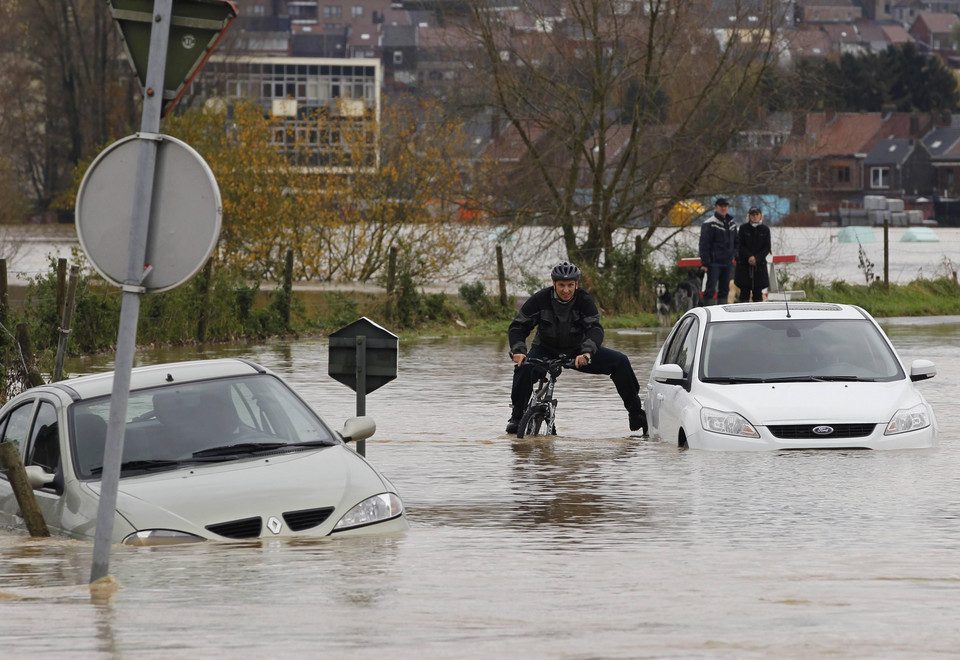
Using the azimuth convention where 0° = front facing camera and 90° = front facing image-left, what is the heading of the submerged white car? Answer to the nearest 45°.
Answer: approximately 0°

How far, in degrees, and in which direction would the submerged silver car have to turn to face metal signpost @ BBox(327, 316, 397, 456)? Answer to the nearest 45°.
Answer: approximately 90° to its left

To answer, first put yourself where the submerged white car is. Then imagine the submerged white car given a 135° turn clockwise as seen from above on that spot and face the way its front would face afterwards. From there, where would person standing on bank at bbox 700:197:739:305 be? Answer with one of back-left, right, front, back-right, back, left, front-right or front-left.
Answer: front-right

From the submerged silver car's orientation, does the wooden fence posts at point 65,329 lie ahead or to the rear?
to the rear

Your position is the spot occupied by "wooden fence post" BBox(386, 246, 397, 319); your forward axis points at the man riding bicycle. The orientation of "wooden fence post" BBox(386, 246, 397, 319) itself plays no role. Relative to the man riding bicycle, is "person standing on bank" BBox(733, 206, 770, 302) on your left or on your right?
left

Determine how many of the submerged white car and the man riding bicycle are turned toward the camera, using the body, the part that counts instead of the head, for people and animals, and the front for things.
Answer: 2

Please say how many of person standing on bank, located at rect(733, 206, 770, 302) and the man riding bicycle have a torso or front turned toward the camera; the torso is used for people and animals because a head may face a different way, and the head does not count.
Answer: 2

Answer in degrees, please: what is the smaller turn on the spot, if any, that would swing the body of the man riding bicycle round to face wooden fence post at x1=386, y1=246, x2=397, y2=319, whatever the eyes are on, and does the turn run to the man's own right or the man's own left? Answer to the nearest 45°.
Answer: approximately 180°

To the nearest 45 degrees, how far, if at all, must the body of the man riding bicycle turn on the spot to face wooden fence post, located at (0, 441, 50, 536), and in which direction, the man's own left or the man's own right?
approximately 45° to the man's own right

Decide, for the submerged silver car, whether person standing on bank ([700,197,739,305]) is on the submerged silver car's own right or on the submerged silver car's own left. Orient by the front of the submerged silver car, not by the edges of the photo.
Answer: on the submerged silver car's own left
